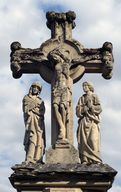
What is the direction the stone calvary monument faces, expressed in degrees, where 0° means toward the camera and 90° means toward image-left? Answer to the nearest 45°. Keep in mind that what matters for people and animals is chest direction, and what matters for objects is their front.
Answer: approximately 0°
